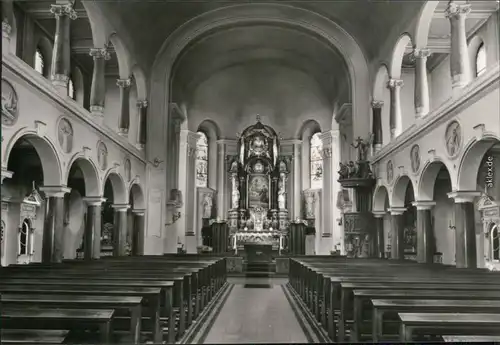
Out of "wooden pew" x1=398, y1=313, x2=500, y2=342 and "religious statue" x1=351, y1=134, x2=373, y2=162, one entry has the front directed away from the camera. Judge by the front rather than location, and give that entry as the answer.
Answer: the wooden pew

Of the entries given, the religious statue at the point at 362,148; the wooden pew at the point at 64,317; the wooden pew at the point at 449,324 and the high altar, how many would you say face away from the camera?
2

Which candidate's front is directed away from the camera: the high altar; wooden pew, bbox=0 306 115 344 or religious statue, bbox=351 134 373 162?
the wooden pew

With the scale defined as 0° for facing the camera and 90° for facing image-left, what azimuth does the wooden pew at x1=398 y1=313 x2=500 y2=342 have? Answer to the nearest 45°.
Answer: approximately 180°

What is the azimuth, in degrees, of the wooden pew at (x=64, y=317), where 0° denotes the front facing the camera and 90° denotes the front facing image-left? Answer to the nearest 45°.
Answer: approximately 180°

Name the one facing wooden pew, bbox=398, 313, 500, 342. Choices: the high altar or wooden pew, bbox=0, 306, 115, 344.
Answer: the high altar

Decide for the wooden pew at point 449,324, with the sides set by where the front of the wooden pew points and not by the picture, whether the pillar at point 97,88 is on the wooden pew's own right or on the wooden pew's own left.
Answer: on the wooden pew's own left

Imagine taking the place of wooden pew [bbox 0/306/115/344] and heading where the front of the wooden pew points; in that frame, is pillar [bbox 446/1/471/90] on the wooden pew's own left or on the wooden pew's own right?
on the wooden pew's own right

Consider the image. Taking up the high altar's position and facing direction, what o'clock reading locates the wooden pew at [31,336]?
The wooden pew is roughly at 12 o'clock from the high altar.

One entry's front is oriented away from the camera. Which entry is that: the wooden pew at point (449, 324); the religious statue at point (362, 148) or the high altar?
the wooden pew

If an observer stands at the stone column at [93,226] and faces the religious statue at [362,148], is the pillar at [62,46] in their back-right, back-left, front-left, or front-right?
back-right

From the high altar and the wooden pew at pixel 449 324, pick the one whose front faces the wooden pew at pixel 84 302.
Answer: the high altar

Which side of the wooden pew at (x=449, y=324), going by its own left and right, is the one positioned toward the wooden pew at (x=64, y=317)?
left
